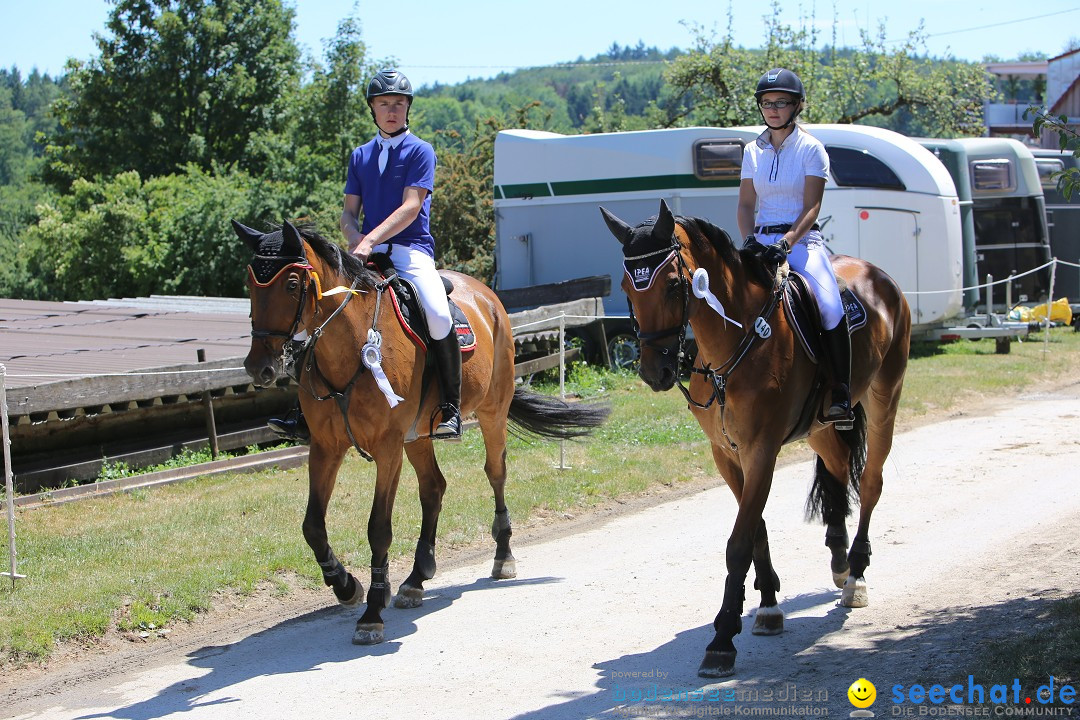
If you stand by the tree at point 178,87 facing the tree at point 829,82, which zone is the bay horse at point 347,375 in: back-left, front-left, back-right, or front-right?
front-right

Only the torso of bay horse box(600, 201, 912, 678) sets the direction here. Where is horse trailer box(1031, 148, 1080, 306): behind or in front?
behind

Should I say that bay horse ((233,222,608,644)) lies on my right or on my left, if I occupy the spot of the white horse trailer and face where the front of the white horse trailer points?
on my right

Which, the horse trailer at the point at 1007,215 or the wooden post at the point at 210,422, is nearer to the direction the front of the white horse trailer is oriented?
the horse trailer

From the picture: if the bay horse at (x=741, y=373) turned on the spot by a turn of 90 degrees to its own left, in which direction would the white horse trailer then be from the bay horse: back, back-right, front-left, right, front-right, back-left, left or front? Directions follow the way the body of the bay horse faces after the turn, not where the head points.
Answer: back-left

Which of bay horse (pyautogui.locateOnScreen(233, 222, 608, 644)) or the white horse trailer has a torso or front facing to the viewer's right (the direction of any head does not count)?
the white horse trailer

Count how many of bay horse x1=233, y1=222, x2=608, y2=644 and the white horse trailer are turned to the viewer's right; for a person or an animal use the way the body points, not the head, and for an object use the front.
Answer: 1

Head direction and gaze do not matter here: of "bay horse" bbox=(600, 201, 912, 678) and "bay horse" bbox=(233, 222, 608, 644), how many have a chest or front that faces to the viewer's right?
0

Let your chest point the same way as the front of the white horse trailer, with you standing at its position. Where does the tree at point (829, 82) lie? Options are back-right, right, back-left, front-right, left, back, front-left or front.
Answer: left

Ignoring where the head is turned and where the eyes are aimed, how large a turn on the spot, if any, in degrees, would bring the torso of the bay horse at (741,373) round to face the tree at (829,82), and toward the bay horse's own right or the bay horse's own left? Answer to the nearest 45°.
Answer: approximately 135° to the bay horse's own right

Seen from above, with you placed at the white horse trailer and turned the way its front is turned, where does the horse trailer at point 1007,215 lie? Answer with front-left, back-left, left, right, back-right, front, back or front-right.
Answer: front-left

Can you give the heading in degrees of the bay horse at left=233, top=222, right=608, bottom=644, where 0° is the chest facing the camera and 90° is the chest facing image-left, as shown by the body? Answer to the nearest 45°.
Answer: approximately 45°

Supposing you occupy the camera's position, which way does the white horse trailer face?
facing to the right of the viewer

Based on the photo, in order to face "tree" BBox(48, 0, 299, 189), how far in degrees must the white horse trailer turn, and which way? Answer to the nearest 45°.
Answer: approximately 135° to its left
